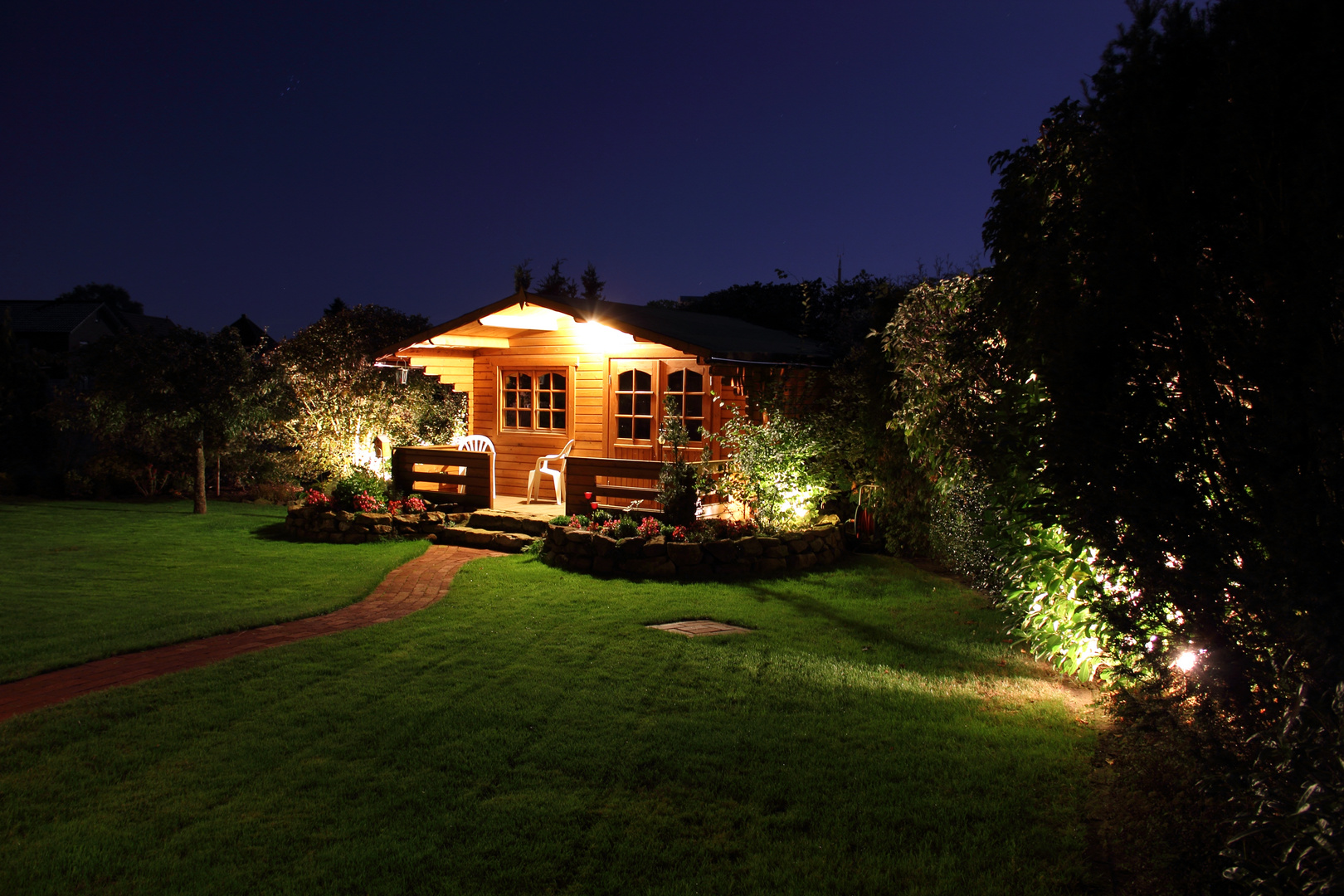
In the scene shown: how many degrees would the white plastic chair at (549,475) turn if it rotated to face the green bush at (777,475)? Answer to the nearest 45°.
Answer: approximately 135° to its left

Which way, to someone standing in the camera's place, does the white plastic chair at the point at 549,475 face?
facing to the left of the viewer

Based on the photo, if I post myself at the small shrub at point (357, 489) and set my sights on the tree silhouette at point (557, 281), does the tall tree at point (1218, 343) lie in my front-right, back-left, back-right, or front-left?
back-right

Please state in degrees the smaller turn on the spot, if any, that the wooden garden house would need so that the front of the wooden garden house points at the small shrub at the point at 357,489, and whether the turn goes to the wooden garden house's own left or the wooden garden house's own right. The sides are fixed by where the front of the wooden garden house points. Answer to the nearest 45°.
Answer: approximately 45° to the wooden garden house's own right

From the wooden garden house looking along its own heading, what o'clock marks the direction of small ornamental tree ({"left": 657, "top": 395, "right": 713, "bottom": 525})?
The small ornamental tree is roughly at 10 o'clock from the wooden garden house.

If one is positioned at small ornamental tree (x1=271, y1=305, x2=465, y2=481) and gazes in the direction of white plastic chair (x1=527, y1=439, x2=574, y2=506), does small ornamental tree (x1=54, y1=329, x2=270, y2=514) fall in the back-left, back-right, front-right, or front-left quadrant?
back-right

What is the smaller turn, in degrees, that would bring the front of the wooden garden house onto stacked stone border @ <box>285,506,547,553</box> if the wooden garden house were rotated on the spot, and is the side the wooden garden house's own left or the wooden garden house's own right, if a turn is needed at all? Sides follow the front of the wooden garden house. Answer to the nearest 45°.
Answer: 0° — it already faces it

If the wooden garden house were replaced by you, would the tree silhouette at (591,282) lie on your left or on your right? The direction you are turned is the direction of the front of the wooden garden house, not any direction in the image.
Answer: on your right

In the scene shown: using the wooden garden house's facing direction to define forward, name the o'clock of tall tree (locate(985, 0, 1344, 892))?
The tall tree is roughly at 10 o'clock from the wooden garden house.
